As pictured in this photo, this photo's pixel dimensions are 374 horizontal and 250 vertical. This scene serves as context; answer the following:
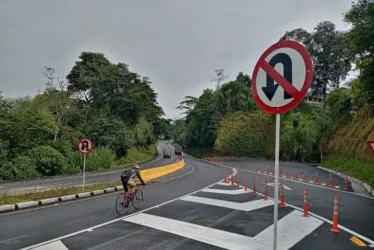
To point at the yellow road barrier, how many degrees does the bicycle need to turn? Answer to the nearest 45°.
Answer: approximately 45° to its left

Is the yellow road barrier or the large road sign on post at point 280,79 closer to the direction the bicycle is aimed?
the yellow road barrier

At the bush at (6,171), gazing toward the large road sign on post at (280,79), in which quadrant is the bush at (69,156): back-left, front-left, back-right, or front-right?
back-left

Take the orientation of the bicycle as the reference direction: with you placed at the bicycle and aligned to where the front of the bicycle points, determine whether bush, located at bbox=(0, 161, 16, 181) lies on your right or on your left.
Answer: on your left

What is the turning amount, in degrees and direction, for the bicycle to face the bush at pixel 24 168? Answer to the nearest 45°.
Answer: approximately 90° to its left

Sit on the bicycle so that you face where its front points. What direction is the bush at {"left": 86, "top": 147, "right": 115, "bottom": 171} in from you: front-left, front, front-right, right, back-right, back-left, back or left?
front-left

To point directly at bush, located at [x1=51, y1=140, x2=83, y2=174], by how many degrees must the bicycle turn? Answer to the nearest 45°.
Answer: approximately 45° to its left

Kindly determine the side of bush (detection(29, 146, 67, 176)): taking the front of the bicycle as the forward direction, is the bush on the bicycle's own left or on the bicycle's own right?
on the bicycle's own left

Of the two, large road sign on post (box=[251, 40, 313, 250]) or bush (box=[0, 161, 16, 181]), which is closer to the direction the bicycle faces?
the bush

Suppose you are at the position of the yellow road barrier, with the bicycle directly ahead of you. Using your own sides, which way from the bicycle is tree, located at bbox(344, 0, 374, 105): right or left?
left

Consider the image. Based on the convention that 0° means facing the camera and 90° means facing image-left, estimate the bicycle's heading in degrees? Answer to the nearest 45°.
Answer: approximately 225°

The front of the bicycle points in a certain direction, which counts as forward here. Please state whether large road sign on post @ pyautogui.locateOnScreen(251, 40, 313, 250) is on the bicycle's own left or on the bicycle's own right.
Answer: on the bicycle's own right
